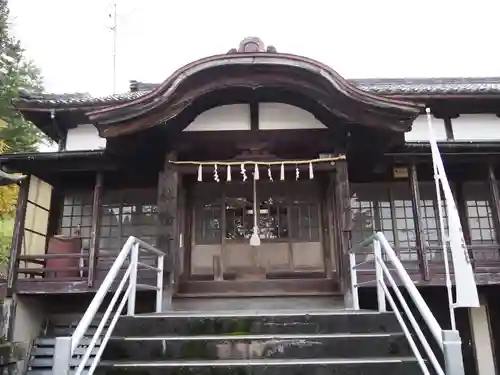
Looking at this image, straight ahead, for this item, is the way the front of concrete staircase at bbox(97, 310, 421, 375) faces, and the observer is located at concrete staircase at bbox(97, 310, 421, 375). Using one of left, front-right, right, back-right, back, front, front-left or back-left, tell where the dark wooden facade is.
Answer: back

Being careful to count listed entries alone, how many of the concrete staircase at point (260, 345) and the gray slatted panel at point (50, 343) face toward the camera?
2

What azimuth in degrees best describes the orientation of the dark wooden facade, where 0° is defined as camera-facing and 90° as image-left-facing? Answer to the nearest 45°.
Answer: approximately 0°

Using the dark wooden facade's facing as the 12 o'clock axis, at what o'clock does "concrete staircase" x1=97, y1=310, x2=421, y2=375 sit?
The concrete staircase is roughly at 12 o'clock from the dark wooden facade.

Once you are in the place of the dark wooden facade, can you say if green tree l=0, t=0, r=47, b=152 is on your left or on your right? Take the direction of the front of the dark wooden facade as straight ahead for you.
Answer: on your right

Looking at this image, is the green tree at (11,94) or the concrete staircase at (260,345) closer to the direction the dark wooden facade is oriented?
the concrete staircase

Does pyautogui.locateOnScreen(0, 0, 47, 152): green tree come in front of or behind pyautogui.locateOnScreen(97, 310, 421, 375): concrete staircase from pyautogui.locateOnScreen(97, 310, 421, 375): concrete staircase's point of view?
behind
